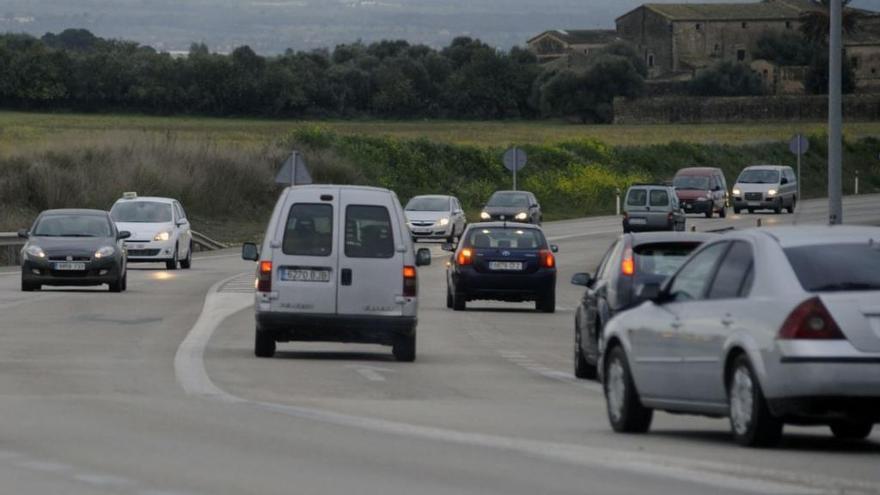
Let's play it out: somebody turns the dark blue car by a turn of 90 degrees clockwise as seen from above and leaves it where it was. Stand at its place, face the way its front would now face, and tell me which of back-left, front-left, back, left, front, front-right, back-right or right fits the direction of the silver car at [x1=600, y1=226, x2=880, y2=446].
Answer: right

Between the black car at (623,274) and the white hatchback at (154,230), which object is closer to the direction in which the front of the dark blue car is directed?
the white hatchback

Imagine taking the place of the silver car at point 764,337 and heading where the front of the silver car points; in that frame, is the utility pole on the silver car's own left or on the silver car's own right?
on the silver car's own right

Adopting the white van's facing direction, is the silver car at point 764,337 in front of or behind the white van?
behind

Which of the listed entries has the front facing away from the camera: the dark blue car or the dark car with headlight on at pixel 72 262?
the dark blue car

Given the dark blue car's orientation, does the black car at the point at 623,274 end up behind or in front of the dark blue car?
behind

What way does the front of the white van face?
away from the camera

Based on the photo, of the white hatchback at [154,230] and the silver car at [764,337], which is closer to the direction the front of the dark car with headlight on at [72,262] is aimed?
the silver car

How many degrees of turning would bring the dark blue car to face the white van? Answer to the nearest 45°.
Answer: approximately 180°

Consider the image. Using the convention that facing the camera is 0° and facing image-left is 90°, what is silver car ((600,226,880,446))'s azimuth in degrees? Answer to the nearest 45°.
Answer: approximately 135°

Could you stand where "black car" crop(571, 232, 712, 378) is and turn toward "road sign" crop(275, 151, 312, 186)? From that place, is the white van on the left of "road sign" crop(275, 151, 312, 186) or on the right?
left

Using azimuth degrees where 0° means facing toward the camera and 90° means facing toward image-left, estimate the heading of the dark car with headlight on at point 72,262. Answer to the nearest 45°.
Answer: approximately 0°

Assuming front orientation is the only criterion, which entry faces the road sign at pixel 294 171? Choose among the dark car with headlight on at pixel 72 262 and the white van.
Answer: the white van

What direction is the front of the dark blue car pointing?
away from the camera

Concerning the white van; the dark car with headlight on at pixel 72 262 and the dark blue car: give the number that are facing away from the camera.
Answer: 2

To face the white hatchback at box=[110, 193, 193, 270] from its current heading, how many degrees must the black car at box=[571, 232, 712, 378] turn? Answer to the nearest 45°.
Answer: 0° — it already faces it
